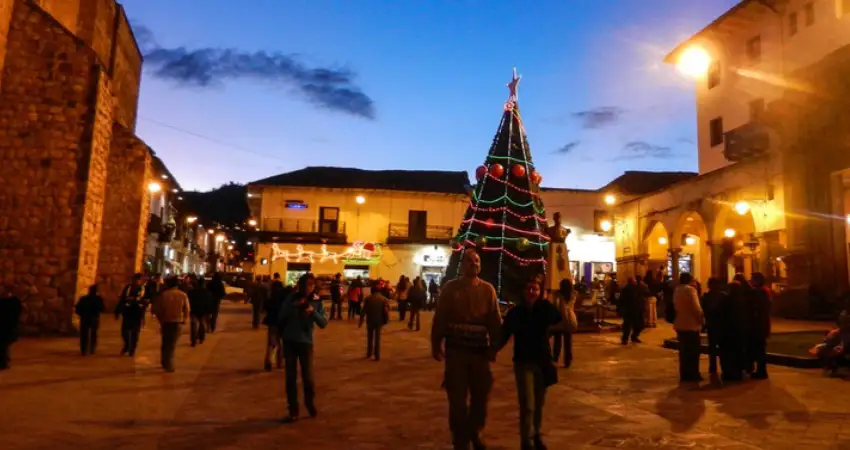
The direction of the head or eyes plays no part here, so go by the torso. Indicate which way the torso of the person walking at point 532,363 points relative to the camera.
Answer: toward the camera

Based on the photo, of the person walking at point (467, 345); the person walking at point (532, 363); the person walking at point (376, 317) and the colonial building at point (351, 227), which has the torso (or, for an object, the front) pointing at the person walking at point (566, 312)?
the colonial building

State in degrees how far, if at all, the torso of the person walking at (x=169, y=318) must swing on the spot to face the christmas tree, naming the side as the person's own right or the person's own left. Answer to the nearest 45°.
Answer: approximately 45° to the person's own right

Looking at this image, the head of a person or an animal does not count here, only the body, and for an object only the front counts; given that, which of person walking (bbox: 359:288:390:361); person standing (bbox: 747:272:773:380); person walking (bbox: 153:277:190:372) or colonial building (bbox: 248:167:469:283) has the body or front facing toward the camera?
the colonial building

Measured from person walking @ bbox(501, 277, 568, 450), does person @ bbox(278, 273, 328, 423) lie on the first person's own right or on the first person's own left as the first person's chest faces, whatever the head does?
on the first person's own right

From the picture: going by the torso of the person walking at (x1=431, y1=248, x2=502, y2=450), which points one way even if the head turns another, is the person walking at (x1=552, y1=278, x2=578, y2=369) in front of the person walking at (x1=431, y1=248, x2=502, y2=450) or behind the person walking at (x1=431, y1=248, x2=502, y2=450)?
behind

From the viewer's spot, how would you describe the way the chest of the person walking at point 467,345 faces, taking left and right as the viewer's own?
facing the viewer

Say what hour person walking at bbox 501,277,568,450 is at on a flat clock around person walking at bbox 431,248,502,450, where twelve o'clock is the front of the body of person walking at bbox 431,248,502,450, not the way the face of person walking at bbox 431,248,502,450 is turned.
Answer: person walking at bbox 501,277,568,450 is roughly at 8 o'clock from person walking at bbox 431,248,502,450.

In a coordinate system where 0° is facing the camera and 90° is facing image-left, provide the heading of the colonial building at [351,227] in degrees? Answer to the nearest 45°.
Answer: approximately 0°

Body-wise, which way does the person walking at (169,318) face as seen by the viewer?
away from the camera

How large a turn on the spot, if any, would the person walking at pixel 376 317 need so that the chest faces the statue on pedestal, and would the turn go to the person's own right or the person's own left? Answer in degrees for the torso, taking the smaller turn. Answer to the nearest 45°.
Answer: approximately 45° to the person's own right

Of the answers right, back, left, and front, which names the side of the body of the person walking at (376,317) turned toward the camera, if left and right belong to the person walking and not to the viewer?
back
